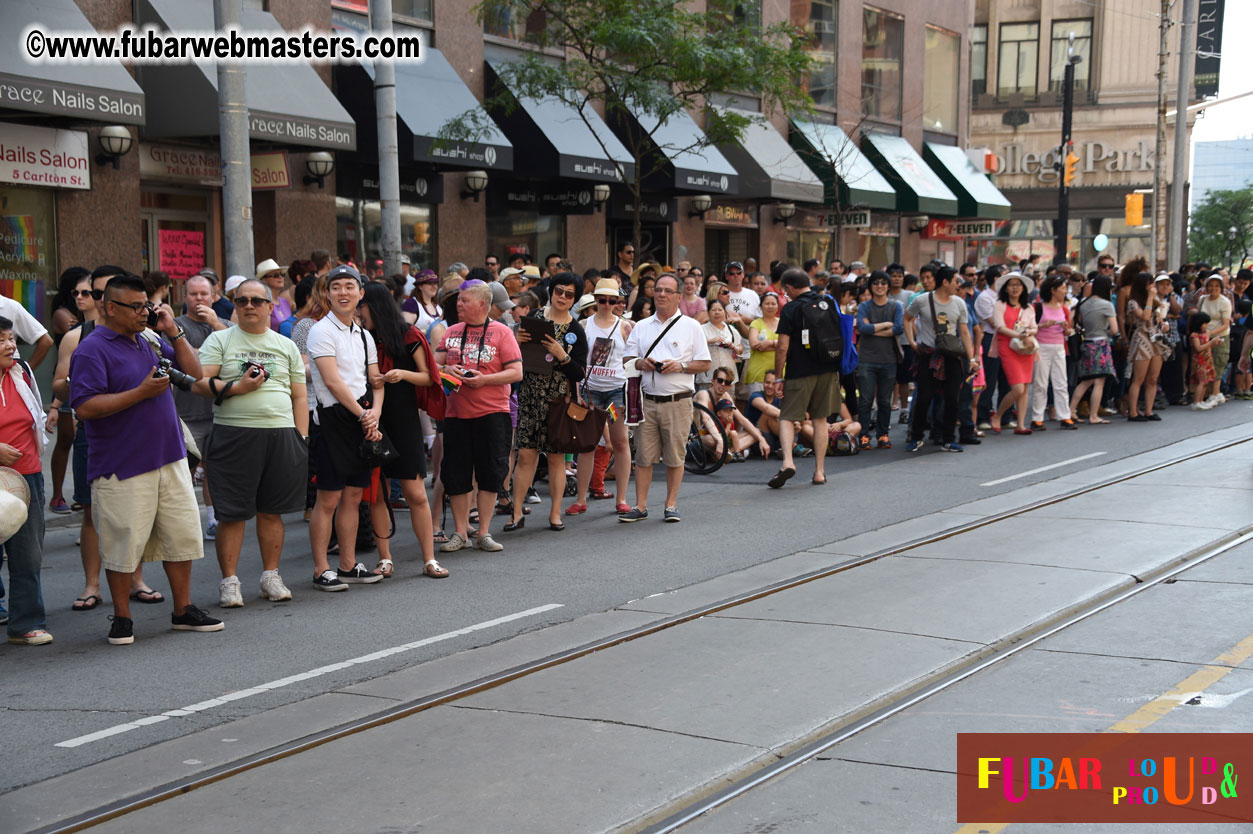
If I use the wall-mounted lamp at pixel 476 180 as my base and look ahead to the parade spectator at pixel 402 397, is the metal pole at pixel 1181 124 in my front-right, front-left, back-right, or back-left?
back-left

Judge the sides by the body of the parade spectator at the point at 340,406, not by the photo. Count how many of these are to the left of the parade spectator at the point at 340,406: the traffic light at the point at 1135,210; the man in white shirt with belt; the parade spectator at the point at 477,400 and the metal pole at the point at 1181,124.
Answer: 4

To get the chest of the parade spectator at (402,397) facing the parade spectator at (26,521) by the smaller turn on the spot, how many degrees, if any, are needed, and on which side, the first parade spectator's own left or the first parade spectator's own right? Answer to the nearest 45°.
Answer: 0° — they already face them

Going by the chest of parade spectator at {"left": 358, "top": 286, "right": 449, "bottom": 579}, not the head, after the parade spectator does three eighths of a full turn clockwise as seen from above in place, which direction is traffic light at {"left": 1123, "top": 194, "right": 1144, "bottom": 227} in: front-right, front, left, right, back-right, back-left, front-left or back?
front-right

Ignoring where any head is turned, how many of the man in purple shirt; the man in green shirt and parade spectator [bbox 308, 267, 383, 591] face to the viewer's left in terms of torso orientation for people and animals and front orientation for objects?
0

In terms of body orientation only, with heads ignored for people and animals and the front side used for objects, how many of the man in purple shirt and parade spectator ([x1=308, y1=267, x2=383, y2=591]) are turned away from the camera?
0

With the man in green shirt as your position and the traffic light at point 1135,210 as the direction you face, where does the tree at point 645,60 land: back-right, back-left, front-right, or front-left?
front-left

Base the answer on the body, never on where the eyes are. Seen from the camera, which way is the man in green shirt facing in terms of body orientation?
toward the camera

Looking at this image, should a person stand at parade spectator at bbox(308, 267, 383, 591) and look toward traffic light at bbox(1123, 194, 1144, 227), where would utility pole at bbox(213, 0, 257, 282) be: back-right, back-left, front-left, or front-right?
front-left

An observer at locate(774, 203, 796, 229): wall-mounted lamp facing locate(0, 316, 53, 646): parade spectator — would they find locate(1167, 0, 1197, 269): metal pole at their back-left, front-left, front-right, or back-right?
back-left

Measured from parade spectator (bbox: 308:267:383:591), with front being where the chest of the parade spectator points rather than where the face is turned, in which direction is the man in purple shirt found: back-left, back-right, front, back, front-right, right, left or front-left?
right

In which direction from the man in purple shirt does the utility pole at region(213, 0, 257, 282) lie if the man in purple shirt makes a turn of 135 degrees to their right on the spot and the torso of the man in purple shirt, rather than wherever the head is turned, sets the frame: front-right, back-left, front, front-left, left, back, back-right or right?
right

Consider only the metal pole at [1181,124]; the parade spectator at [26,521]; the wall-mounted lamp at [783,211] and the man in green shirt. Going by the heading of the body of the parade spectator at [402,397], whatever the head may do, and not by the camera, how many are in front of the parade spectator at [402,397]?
2

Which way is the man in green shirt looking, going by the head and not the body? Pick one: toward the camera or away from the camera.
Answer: toward the camera

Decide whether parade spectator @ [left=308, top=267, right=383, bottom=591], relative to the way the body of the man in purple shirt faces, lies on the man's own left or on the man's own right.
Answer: on the man's own left
